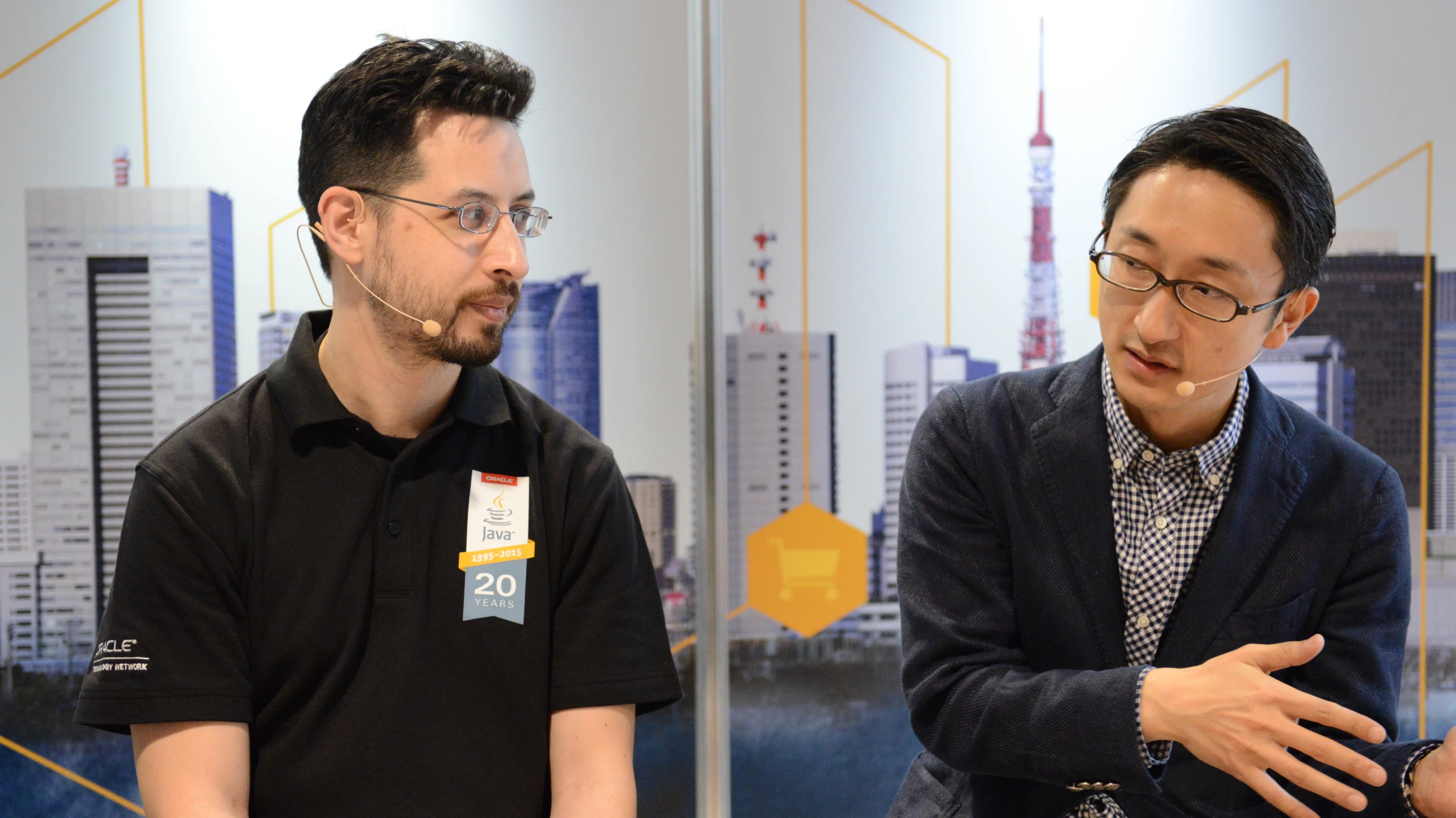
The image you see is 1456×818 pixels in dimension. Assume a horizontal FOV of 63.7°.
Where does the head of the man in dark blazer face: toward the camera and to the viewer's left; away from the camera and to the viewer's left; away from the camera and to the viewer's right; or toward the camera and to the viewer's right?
toward the camera and to the viewer's left

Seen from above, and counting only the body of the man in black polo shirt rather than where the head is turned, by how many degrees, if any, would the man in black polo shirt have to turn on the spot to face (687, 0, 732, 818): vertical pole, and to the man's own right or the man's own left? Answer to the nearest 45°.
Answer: approximately 135° to the man's own left

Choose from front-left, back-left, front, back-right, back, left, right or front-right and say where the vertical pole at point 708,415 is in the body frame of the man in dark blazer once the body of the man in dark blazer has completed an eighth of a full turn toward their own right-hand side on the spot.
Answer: right

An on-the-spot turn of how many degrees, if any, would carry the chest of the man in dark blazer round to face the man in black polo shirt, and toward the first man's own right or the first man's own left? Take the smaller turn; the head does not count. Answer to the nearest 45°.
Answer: approximately 45° to the first man's own right

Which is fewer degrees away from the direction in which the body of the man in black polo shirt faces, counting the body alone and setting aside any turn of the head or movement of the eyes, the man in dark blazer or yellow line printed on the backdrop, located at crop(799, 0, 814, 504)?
the man in dark blazer

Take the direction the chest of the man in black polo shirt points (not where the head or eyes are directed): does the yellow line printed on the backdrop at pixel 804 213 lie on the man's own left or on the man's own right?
on the man's own left

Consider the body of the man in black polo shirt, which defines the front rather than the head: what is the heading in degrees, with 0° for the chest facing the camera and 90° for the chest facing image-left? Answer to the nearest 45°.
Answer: approximately 0°

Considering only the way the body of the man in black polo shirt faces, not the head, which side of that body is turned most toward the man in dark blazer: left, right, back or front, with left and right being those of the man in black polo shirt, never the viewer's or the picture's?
left

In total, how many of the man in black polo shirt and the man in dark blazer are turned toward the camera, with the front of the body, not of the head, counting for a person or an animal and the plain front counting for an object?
2

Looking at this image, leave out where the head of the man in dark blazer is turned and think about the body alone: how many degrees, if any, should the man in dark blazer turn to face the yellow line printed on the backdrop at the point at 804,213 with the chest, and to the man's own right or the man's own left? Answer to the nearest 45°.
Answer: approximately 135° to the man's own right

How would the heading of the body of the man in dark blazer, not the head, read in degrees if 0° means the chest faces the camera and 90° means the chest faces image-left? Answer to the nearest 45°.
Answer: approximately 0°
